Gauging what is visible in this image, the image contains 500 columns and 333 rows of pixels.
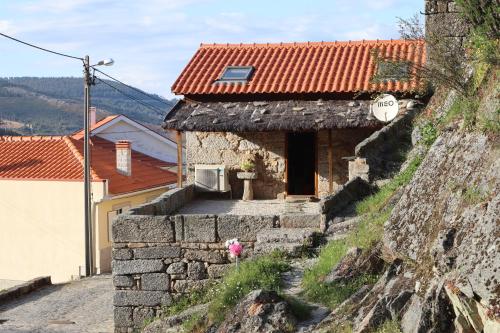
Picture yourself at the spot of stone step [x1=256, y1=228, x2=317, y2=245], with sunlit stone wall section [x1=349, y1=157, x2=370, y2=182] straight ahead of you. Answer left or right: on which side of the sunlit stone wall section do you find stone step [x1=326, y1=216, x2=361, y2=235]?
right

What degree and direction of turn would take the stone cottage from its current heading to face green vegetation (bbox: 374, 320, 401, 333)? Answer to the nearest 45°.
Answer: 0° — it already faces it

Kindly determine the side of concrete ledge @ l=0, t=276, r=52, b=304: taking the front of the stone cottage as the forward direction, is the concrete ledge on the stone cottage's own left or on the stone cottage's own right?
on the stone cottage's own right

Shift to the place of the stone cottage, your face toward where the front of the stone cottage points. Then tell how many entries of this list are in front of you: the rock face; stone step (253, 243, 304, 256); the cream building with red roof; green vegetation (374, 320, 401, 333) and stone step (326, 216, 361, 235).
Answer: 4

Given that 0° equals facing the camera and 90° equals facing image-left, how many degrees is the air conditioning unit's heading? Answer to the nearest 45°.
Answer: approximately 0°
